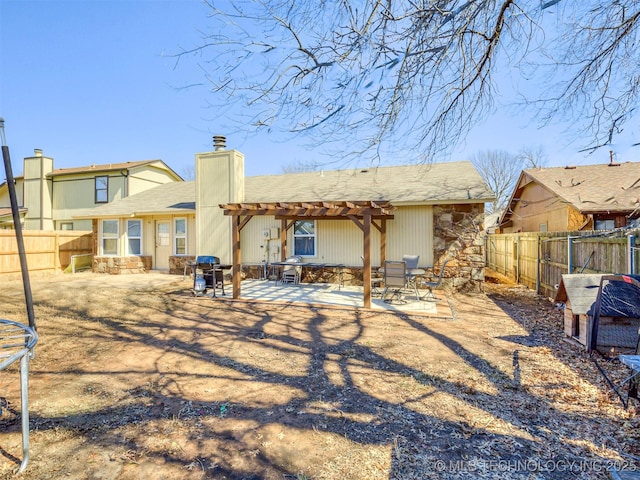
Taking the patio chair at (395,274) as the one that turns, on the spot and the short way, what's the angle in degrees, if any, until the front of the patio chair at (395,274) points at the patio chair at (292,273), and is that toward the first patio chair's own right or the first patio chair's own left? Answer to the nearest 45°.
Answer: approximately 45° to the first patio chair's own left

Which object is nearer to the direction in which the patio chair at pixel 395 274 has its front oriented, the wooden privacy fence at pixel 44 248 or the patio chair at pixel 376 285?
the patio chair
